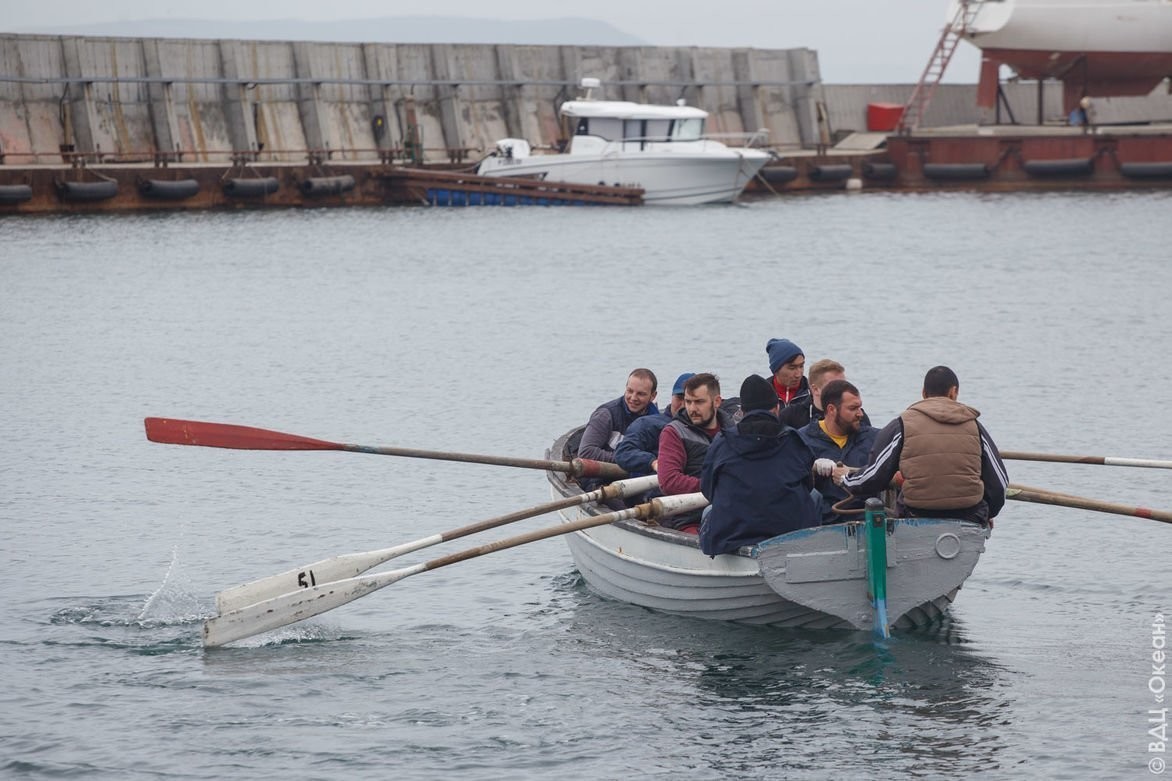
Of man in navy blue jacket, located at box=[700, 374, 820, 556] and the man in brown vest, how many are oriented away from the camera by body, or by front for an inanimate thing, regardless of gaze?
2

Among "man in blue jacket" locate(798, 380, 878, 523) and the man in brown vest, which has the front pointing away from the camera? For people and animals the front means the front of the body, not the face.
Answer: the man in brown vest

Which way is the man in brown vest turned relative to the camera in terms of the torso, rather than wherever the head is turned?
away from the camera

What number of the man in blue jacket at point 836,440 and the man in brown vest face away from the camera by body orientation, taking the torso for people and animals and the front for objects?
1

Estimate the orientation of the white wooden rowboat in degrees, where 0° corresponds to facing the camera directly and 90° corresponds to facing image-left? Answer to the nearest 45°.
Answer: approximately 135°

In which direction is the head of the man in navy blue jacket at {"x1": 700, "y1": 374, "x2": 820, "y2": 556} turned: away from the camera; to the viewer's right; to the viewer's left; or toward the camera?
away from the camera

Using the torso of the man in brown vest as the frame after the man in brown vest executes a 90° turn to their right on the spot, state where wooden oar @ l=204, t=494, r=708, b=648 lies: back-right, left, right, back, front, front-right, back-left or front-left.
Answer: back

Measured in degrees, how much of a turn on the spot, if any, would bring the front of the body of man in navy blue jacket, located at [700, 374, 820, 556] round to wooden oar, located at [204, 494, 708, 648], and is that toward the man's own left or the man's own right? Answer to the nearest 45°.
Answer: approximately 90° to the man's own left

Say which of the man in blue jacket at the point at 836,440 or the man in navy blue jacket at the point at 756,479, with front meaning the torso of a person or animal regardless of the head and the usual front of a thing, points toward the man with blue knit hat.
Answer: the man in navy blue jacket

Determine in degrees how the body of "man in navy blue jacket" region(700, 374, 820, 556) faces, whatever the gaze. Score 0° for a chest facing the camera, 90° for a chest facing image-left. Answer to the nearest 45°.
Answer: approximately 180°

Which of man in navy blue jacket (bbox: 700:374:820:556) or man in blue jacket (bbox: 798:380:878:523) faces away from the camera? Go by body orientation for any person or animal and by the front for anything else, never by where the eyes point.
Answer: the man in navy blue jacket
